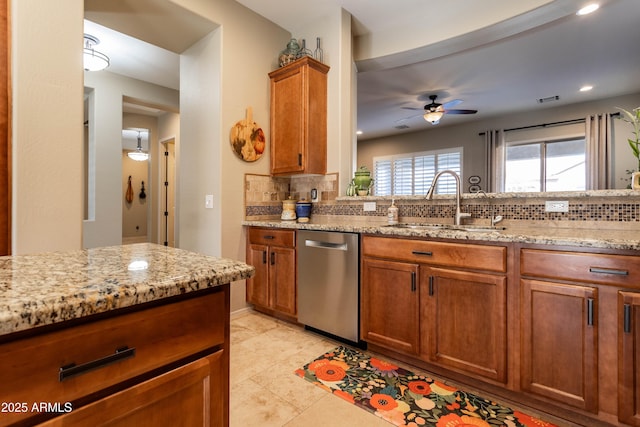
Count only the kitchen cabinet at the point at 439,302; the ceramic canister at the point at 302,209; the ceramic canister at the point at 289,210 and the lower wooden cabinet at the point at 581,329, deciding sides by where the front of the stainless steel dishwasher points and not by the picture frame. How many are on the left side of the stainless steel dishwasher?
2

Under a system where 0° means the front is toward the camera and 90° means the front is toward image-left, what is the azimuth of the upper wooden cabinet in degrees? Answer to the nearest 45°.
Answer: approximately 45°

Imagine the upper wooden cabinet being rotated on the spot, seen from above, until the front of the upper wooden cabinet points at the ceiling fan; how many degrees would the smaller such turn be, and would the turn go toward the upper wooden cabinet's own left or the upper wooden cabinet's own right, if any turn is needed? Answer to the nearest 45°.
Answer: approximately 180°

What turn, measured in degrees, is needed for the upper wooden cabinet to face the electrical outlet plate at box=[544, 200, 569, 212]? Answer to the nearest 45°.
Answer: approximately 90° to its left

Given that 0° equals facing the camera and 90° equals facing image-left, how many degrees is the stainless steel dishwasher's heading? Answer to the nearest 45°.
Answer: approximately 45°

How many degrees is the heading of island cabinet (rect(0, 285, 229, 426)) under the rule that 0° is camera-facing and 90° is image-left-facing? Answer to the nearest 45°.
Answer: approximately 315°

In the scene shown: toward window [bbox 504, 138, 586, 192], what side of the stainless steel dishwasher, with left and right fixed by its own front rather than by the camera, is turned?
back

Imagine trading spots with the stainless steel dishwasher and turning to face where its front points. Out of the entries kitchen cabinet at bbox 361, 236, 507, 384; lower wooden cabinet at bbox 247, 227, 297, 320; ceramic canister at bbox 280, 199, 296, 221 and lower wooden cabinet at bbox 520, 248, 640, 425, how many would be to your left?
2
